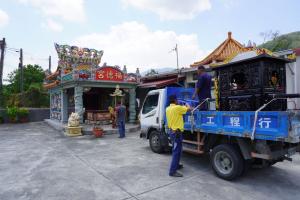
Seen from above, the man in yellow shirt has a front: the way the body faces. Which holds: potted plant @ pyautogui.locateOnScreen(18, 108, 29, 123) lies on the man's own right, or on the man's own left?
on the man's own left

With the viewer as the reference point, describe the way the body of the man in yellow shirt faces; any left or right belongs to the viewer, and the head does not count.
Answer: facing away from the viewer and to the right of the viewer

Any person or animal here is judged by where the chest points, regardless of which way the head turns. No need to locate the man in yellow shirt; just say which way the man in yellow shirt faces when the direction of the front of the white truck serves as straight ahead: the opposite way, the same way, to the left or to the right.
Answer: to the right

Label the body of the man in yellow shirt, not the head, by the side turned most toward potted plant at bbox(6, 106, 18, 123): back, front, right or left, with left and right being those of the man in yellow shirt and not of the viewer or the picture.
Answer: left

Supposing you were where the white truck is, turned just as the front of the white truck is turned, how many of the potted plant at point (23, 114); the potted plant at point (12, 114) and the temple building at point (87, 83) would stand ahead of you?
3

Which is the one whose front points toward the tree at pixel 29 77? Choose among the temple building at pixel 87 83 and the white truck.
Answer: the white truck

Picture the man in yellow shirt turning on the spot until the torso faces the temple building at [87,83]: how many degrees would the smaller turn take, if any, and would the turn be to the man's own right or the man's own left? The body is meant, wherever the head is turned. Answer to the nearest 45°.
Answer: approximately 90° to the man's own left

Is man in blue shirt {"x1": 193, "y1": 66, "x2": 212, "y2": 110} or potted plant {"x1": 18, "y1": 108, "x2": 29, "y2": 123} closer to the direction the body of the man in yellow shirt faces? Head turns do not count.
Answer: the man in blue shirt

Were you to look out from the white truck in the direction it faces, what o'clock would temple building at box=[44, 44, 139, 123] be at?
The temple building is roughly at 12 o'clock from the white truck.

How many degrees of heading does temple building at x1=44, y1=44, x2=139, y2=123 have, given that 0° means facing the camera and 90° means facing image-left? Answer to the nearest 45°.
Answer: approximately 315°

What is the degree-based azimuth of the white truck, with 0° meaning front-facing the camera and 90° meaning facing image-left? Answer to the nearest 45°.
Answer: approximately 135°
